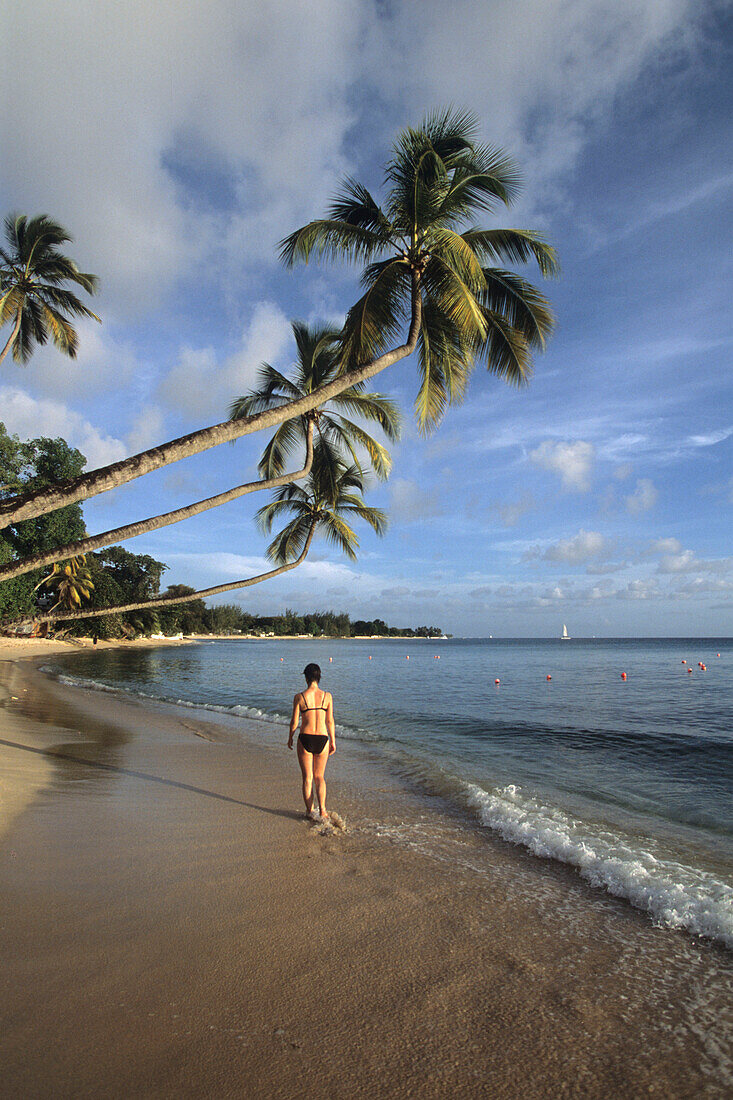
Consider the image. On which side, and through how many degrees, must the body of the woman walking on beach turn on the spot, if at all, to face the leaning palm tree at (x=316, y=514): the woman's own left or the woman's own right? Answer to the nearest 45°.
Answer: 0° — they already face it

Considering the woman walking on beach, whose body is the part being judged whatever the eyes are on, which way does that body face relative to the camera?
away from the camera

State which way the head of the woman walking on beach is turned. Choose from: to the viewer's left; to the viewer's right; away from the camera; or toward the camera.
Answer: away from the camera
